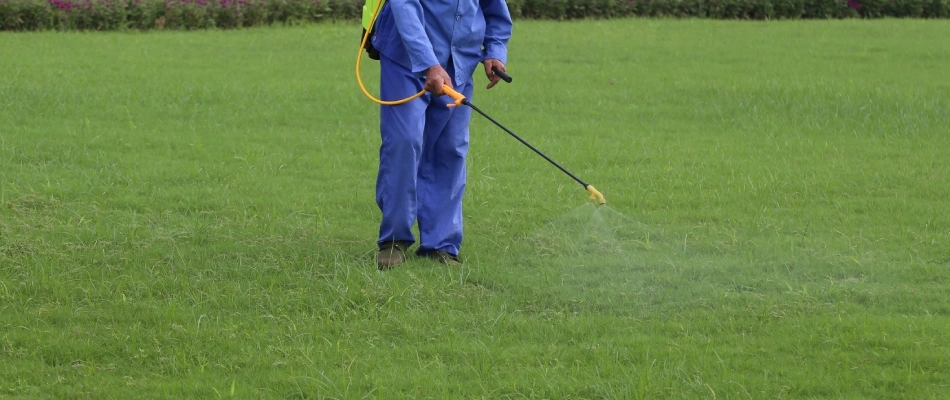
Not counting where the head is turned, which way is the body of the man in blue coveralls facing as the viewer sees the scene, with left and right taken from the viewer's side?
facing the viewer and to the right of the viewer

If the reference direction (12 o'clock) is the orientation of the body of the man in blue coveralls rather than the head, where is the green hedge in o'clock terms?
The green hedge is roughly at 7 o'clock from the man in blue coveralls.
